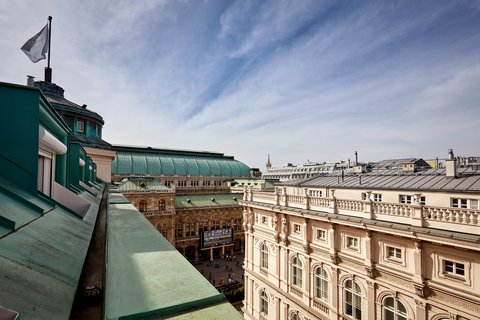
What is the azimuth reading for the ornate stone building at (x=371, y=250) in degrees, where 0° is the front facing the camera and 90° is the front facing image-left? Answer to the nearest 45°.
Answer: approximately 45°

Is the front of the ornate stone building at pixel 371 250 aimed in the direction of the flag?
yes
